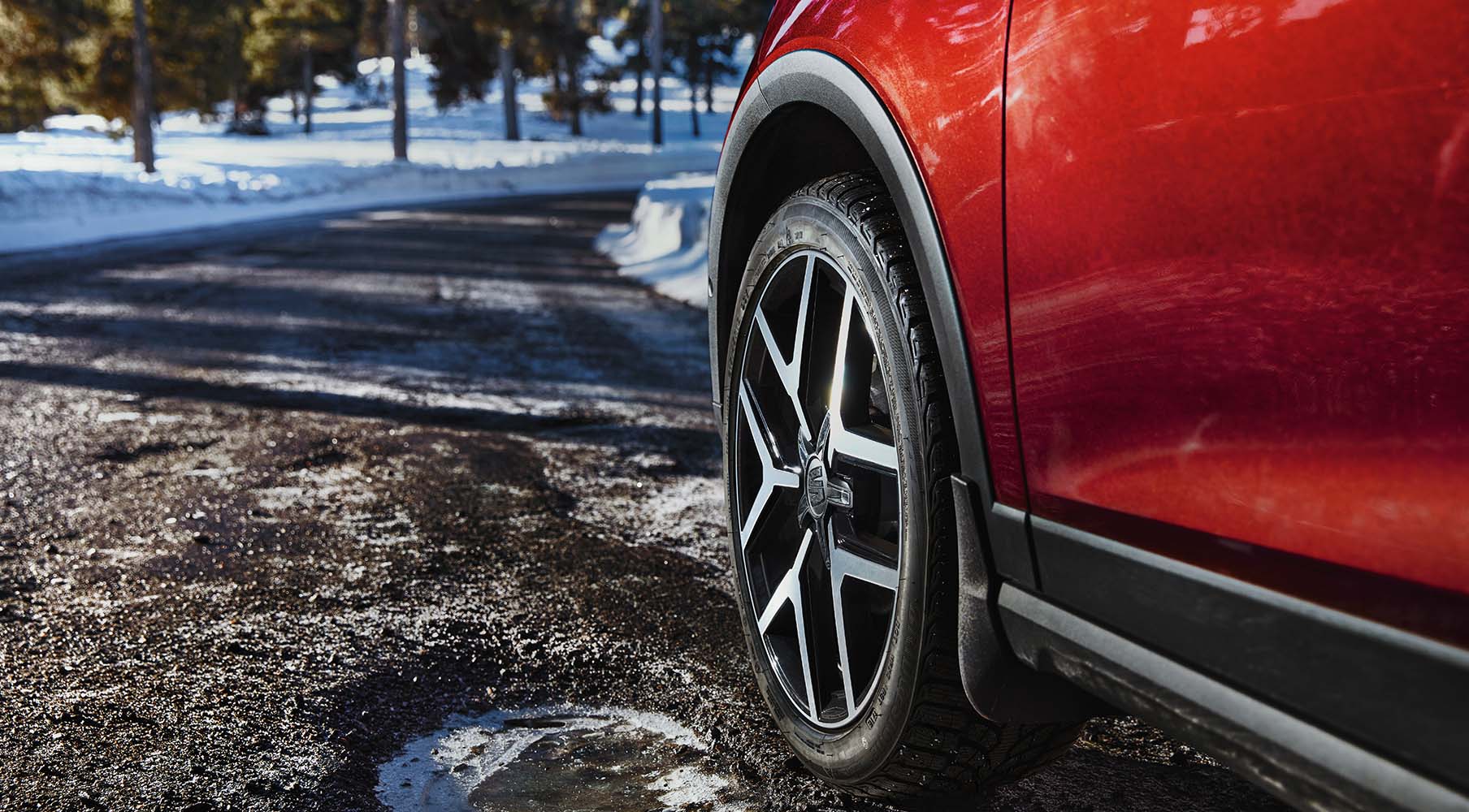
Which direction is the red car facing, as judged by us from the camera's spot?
facing away from the viewer and to the left of the viewer
